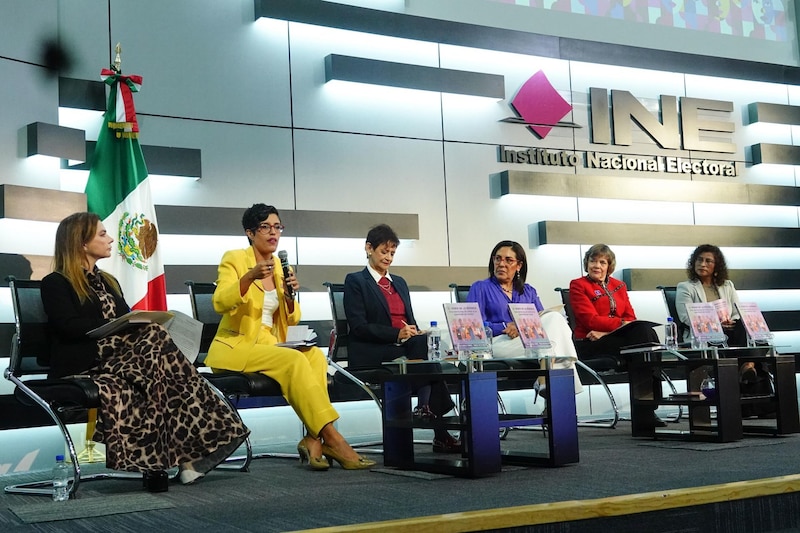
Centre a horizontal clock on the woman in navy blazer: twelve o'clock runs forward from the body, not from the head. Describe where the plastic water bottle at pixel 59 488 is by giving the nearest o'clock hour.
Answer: The plastic water bottle is roughly at 3 o'clock from the woman in navy blazer.

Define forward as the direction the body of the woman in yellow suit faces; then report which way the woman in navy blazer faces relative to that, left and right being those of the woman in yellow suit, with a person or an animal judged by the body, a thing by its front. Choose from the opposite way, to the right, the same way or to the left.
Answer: the same way

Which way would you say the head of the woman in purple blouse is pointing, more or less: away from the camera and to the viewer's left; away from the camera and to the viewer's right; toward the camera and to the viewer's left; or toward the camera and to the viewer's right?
toward the camera and to the viewer's left

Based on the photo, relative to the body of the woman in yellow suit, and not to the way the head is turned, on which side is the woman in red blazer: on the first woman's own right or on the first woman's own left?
on the first woman's own left

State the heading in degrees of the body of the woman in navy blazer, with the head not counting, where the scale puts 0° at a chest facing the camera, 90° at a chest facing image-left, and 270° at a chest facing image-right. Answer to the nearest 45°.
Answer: approximately 315°

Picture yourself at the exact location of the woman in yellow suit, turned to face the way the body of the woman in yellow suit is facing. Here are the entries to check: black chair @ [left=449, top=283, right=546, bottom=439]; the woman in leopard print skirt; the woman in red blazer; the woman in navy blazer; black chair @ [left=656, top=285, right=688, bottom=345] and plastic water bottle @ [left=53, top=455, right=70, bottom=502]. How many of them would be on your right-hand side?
2

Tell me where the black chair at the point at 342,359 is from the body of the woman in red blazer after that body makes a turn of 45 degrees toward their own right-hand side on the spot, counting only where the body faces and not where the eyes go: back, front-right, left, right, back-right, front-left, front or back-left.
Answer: front-right

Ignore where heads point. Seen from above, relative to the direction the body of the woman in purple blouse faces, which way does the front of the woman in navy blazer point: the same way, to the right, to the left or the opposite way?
the same way

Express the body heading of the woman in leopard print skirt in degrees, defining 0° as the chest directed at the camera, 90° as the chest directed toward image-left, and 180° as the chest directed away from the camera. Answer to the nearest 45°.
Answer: approximately 270°

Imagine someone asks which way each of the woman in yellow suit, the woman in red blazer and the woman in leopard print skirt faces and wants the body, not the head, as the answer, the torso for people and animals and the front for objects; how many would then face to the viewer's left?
0

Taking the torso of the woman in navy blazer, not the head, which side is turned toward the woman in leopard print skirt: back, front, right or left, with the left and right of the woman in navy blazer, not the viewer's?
right

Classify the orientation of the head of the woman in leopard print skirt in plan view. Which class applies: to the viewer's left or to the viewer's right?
to the viewer's right

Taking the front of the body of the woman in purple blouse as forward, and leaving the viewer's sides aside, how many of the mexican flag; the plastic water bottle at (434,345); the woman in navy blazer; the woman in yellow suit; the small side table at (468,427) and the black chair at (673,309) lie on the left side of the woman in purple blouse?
1

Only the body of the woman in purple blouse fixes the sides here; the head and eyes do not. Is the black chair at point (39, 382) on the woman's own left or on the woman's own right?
on the woman's own right

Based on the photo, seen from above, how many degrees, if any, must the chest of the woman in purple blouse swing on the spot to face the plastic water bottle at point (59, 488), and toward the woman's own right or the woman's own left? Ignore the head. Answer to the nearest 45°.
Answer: approximately 90° to the woman's own right

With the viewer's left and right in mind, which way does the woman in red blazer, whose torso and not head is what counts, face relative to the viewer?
facing the viewer and to the right of the viewer

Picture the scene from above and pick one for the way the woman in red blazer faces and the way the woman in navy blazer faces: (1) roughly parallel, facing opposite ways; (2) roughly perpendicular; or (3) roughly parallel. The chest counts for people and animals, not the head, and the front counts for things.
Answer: roughly parallel

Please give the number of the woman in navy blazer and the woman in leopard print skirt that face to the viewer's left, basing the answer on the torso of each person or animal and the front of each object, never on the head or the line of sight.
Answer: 0

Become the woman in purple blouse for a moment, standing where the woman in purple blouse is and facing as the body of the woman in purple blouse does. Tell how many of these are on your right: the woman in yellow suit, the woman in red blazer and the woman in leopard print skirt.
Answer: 2
